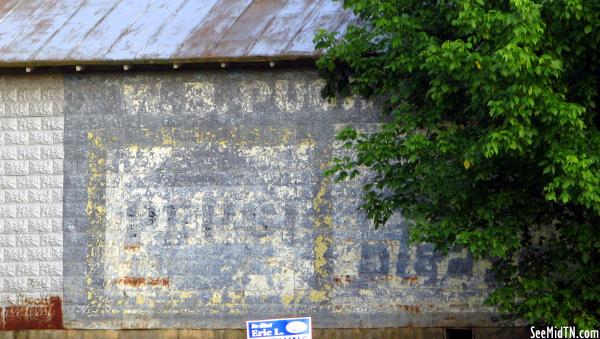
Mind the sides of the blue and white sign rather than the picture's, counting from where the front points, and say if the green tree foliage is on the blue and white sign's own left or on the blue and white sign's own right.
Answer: on the blue and white sign's own left

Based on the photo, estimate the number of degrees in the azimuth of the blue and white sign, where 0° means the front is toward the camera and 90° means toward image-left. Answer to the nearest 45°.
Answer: approximately 0°
